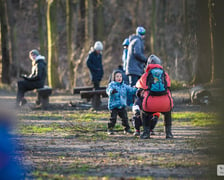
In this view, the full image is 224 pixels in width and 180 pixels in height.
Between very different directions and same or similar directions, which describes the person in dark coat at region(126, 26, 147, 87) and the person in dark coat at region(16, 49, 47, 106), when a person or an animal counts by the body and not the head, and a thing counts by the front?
very different directions

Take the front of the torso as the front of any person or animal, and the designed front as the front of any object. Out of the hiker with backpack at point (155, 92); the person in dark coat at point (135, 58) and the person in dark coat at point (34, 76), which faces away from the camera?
the hiker with backpack

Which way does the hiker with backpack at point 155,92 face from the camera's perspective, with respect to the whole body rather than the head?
away from the camera
